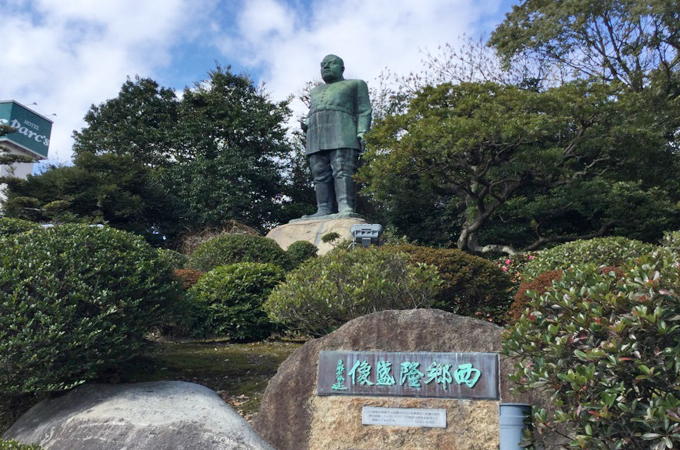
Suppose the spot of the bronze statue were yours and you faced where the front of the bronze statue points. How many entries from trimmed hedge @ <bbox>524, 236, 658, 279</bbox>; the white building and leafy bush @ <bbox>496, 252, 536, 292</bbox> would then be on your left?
2

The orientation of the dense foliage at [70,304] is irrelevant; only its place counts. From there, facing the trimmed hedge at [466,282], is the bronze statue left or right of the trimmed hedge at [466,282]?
left

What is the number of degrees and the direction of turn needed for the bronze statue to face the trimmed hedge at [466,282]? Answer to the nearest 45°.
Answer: approximately 45° to its left

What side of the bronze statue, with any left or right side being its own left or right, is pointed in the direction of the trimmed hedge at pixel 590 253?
left

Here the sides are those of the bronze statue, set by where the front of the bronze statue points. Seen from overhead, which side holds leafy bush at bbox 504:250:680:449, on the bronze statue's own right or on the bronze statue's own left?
on the bronze statue's own left

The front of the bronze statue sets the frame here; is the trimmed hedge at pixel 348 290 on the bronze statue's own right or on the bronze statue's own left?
on the bronze statue's own left

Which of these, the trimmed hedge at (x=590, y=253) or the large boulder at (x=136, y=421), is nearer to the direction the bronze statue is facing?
the large boulder
